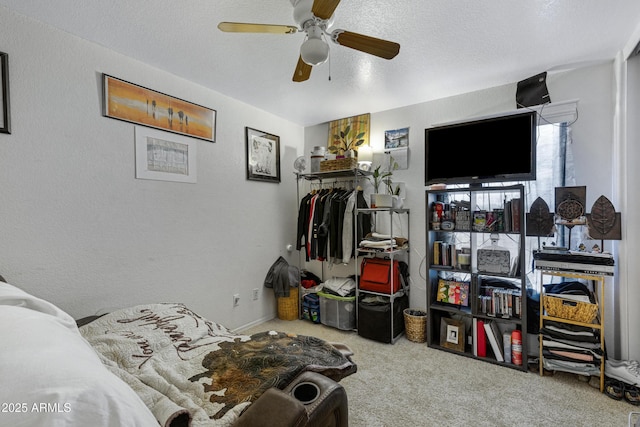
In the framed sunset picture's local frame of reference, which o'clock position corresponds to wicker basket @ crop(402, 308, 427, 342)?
The wicker basket is roughly at 11 o'clock from the framed sunset picture.

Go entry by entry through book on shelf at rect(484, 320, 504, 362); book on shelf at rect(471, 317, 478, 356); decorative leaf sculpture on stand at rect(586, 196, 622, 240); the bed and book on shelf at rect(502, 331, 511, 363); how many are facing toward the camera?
4

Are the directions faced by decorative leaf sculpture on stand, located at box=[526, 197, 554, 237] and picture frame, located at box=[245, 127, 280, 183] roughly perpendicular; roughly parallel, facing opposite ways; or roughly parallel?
roughly perpendicular

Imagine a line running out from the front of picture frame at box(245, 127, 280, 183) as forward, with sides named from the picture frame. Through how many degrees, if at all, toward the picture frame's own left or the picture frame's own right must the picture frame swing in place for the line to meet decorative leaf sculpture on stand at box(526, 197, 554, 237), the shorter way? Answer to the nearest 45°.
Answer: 0° — it already faces it

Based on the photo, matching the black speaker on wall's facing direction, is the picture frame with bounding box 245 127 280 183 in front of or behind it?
in front

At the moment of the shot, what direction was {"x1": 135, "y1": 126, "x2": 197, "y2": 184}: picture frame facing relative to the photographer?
facing the viewer and to the right of the viewer

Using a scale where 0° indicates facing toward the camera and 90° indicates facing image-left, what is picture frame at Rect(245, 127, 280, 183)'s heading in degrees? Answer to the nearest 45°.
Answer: approximately 315°

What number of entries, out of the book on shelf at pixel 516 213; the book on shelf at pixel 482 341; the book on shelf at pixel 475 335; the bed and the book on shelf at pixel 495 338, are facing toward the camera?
4

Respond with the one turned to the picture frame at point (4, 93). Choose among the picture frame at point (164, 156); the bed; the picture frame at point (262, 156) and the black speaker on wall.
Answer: the black speaker on wall

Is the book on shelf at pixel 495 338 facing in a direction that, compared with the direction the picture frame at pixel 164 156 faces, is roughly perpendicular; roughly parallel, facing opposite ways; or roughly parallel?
roughly perpendicular
